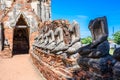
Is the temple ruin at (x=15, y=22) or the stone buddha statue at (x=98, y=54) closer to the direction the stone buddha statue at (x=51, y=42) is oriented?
the temple ruin
